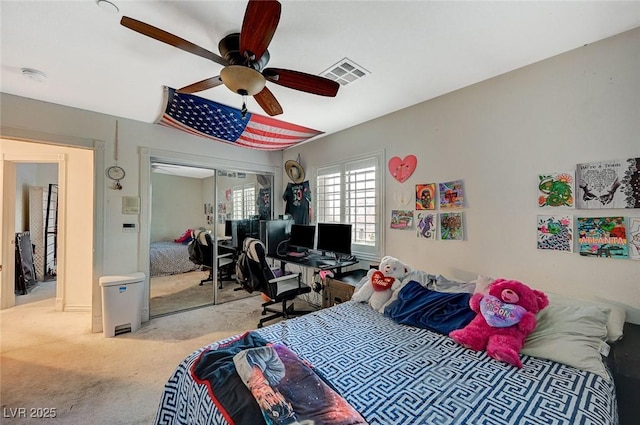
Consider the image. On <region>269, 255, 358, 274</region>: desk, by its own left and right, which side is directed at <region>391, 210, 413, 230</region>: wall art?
left

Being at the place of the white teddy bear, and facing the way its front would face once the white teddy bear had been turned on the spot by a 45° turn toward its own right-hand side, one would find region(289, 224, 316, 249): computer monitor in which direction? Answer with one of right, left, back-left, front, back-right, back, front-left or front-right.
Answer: front-right

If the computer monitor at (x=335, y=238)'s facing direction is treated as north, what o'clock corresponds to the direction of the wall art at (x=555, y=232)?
The wall art is roughly at 9 o'clock from the computer monitor.

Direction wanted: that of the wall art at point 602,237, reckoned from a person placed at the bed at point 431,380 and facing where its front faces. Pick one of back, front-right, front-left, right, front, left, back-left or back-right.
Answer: back

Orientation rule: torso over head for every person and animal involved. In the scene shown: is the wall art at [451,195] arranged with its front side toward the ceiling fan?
yes

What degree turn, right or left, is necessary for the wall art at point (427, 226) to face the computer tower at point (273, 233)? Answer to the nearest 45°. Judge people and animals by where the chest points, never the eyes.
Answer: approximately 45° to its right

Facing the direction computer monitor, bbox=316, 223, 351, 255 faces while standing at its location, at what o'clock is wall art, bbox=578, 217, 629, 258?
The wall art is roughly at 9 o'clock from the computer monitor.

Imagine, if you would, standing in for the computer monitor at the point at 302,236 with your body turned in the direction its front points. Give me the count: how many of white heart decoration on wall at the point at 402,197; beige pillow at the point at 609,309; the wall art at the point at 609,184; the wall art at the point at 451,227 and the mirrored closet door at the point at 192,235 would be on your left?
4
